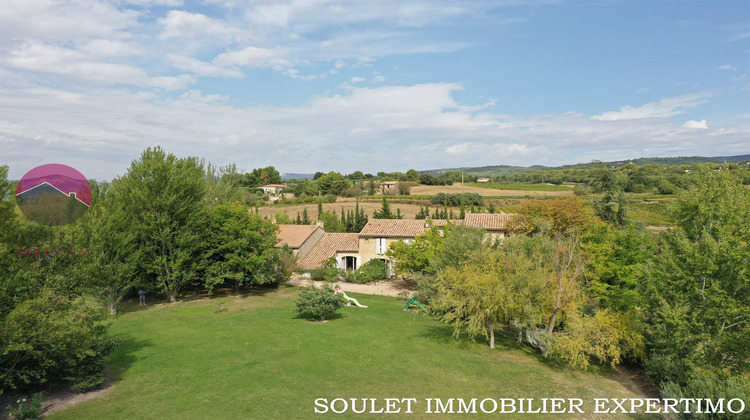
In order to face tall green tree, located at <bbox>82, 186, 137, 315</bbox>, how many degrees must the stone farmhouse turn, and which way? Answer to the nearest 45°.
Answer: approximately 45° to its right

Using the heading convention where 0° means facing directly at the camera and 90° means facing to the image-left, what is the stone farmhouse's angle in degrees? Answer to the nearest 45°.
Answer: approximately 0°

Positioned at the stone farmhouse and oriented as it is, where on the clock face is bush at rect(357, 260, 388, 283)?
The bush is roughly at 12 o'clock from the stone farmhouse.

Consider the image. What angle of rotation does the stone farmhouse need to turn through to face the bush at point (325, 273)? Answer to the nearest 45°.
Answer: approximately 45° to its right

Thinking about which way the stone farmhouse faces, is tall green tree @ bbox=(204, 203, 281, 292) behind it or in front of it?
in front

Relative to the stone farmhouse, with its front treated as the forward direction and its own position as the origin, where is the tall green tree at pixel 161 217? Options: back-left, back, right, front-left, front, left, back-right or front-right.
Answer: front-right

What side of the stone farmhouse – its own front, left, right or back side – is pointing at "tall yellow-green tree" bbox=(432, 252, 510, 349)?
front
